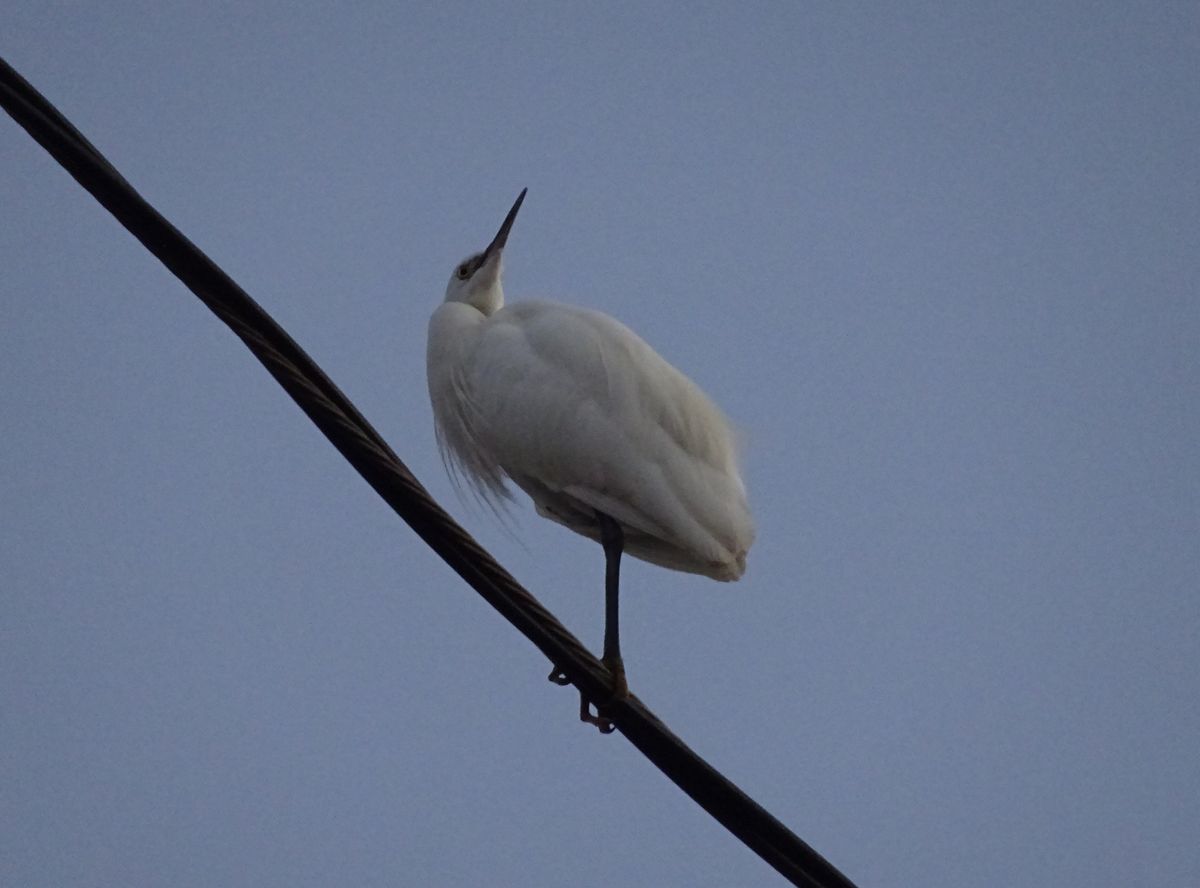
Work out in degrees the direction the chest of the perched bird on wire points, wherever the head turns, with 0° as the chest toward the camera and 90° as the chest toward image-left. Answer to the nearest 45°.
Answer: approximately 90°
